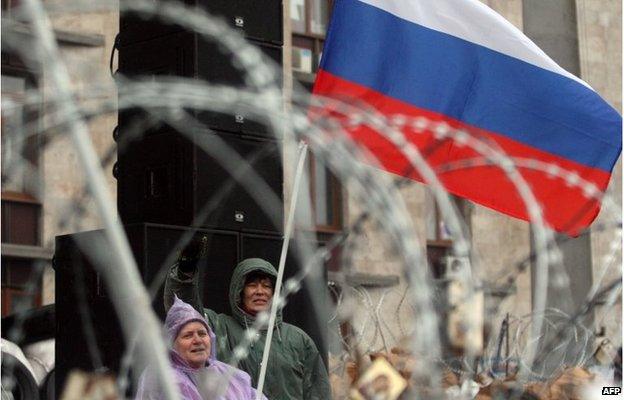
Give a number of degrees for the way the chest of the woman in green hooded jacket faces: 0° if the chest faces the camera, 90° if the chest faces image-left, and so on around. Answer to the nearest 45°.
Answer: approximately 0°

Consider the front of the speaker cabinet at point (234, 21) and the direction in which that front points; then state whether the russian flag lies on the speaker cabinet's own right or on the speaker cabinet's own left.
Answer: on the speaker cabinet's own left
